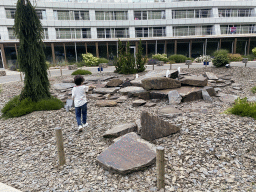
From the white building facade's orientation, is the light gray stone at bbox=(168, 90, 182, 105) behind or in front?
in front

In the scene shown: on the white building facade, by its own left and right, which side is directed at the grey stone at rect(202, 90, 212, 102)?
front

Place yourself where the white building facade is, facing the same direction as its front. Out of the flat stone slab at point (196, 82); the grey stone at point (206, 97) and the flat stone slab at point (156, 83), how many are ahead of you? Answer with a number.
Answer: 3

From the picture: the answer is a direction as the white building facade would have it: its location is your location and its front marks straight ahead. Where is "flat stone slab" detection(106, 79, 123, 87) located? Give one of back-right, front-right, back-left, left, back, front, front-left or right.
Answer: front

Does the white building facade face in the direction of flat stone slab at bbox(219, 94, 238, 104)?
yes

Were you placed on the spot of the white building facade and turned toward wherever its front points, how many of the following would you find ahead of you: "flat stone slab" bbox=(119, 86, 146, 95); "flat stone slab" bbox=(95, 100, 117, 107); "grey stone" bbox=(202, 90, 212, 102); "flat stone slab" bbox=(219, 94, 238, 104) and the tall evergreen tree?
5

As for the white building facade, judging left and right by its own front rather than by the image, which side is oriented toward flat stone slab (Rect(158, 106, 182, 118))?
front

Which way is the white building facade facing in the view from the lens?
facing the viewer

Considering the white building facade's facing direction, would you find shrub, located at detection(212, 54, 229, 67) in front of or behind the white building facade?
in front

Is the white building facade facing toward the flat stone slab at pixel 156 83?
yes

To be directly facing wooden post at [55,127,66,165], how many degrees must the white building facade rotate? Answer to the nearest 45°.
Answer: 0° — it already faces it
